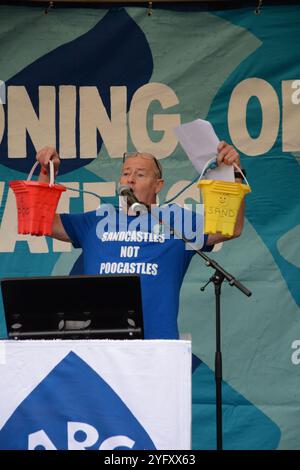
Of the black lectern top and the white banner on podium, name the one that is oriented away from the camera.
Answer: the black lectern top

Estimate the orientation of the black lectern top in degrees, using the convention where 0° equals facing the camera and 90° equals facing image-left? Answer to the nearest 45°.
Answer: approximately 180°

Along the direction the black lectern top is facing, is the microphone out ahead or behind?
ahead

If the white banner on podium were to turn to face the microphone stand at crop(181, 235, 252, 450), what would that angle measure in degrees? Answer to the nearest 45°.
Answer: approximately 135° to its left

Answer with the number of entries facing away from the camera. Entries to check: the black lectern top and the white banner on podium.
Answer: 1

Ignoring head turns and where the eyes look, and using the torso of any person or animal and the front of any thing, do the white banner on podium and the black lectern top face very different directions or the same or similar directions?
very different directions
